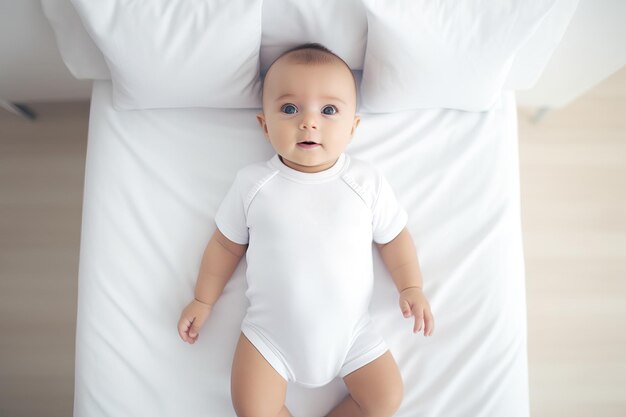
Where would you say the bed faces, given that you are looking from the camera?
facing the viewer
